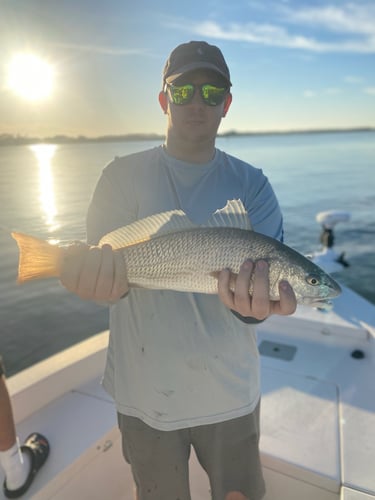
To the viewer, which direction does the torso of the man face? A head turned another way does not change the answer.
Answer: toward the camera

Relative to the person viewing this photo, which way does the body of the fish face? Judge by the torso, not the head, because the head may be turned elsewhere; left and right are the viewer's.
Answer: facing to the right of the viewer
